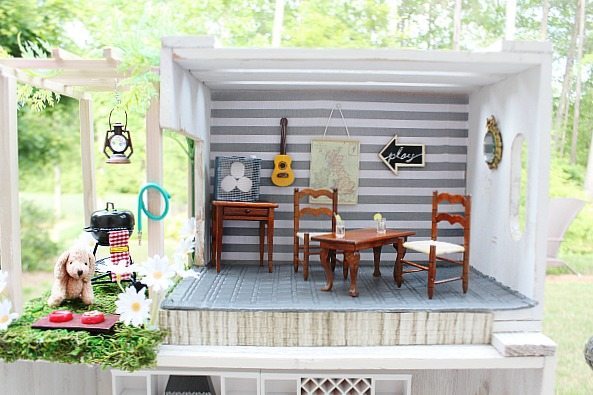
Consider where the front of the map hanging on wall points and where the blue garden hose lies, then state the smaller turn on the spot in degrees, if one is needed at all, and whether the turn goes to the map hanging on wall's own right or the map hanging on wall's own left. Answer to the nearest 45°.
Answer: approximately 45° to the map hanging on wall's own right

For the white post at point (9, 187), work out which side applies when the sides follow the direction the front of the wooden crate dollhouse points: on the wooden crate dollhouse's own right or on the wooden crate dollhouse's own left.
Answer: on the wooden crate dollhouse's own right

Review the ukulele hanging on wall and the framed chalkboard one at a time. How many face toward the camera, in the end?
2

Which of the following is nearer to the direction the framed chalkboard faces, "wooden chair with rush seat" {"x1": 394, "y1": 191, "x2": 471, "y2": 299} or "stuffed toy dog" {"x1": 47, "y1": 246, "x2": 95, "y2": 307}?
the wooden chair with rush seat
